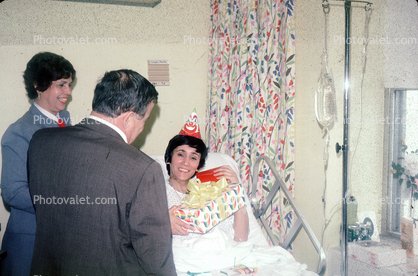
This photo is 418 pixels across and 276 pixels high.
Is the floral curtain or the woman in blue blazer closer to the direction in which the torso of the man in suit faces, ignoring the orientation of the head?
the floral curtain

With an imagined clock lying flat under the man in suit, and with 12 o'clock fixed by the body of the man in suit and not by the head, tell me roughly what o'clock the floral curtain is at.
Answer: The floral curtain is roughly at 12 o'clock from the man in suit.

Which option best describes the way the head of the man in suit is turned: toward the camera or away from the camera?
away from the camera

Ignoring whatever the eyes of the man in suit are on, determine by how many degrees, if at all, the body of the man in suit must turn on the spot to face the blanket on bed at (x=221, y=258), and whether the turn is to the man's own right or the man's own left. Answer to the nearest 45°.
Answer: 0° — they already face it

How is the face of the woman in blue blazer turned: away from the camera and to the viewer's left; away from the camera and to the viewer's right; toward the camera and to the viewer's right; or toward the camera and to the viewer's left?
toward the camera and to the viewer's right

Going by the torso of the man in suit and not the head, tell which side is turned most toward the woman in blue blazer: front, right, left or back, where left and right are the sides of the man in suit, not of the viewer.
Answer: left

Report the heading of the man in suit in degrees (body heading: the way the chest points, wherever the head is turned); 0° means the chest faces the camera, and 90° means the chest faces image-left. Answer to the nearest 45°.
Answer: approximately 225°

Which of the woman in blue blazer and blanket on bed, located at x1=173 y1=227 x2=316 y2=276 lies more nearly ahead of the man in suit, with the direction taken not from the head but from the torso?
the blanket on bed
